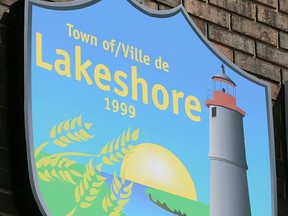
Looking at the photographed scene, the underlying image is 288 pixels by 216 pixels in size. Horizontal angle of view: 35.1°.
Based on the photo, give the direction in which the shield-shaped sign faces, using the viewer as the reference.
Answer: facing the viewer and to the right of the viewer
